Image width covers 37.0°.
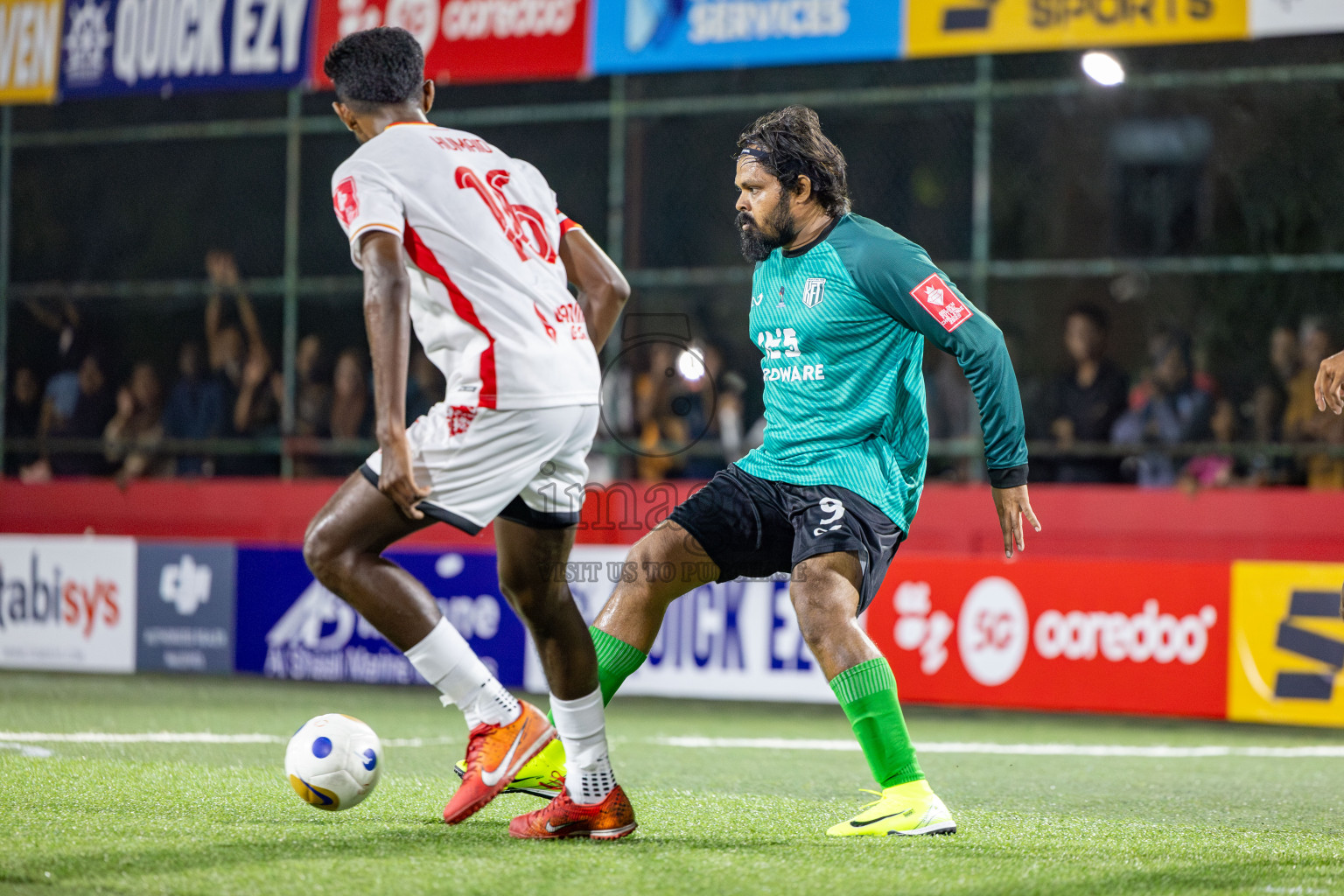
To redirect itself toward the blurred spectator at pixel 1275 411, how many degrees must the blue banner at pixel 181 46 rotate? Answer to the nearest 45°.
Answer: approximately 45° to its left

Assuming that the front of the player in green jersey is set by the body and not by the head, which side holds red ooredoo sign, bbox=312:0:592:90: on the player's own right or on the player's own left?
on the player's own right

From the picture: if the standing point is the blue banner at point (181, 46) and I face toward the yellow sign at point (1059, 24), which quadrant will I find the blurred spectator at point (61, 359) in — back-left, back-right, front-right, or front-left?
back-left

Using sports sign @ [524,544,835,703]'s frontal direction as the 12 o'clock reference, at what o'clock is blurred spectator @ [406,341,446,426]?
The blurred spectator is roughly at 5 o'clock from the sports sign.

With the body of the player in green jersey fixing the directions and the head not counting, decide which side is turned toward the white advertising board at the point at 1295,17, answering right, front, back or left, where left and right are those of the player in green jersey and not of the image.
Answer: back
